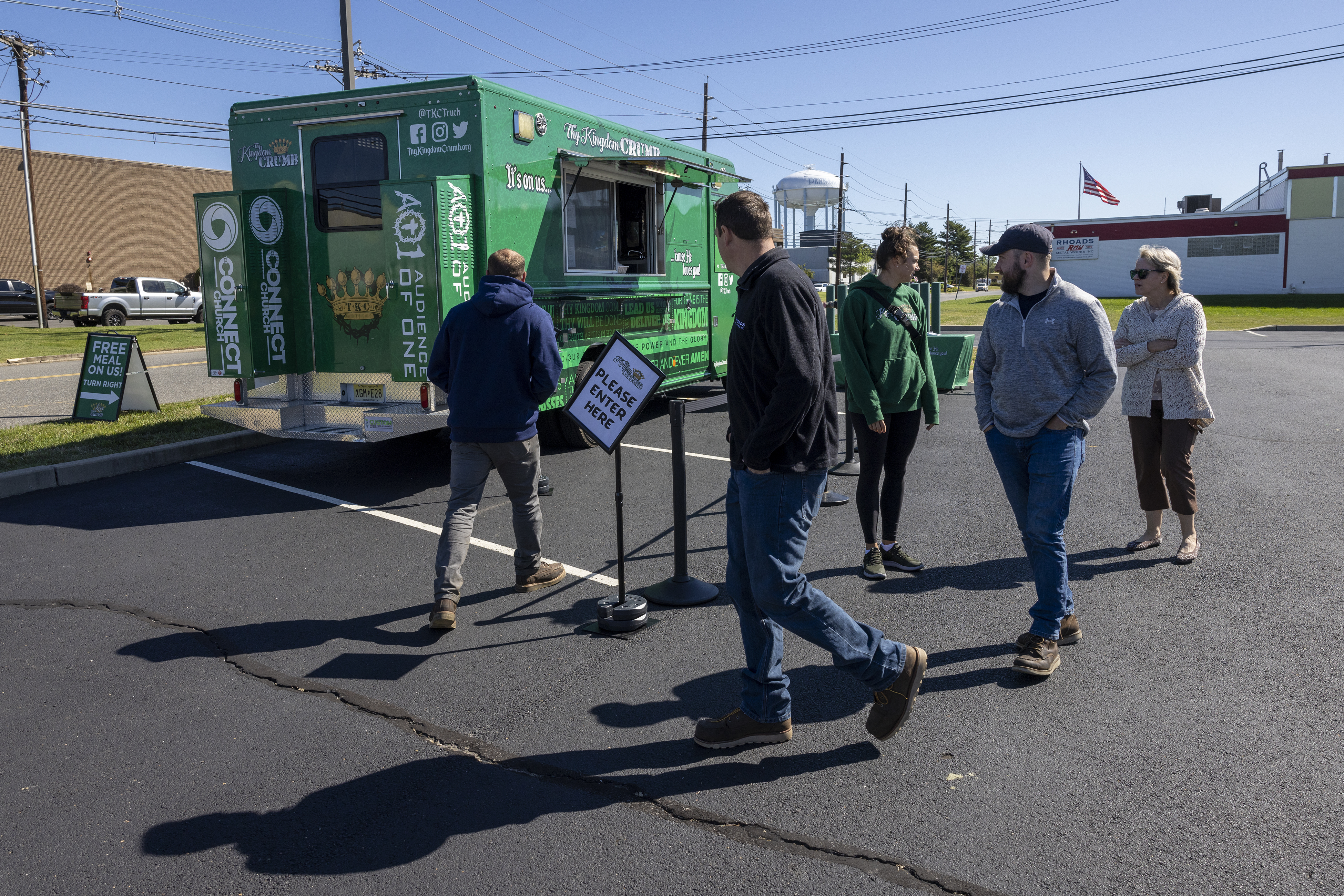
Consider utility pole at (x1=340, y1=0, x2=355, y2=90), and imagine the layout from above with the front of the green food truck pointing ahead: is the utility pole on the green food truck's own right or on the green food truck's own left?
on the green food truck's own left

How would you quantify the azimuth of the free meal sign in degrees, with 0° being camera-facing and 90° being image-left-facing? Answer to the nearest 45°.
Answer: approximately 45°

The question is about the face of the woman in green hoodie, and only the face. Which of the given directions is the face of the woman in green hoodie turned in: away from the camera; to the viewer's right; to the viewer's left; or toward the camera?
to the viewer's right

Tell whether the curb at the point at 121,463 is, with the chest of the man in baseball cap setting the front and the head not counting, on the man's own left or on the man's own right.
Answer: on the man's own right

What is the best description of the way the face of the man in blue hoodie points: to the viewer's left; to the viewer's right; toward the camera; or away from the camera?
away from the camera

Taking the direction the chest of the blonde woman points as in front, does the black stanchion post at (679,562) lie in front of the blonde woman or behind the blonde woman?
in front

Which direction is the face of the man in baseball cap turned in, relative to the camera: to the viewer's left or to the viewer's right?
to the viewer's left

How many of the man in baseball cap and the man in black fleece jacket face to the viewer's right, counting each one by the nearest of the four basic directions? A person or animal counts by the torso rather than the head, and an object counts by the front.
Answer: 0
